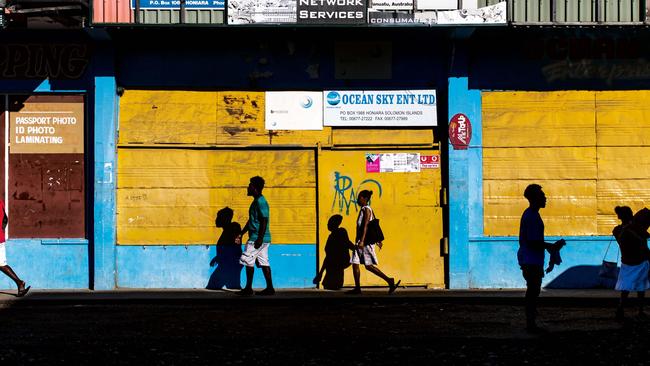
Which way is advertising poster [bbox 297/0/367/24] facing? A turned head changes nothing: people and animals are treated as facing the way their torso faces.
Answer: toward the camera

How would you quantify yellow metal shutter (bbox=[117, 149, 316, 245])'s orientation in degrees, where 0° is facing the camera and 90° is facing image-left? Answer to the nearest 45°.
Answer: approximately 0°

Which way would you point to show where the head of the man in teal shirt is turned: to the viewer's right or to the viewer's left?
to the viewer's left

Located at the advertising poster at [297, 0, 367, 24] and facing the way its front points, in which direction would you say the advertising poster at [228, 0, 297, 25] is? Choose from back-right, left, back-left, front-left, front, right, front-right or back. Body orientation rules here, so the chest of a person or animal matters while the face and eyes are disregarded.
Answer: right

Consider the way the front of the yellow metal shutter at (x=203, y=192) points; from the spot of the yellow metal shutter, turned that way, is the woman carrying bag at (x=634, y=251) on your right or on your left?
on your left

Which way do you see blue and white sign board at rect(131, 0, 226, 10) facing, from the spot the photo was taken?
facing the viewer

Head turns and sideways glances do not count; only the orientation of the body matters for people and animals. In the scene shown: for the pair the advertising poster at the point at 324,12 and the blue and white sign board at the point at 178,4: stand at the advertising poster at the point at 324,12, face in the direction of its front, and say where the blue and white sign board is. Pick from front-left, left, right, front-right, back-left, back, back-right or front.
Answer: right

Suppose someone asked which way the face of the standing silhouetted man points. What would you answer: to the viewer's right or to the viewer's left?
to the viewer's right

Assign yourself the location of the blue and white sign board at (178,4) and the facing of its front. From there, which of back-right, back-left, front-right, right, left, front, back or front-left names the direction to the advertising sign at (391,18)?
left
